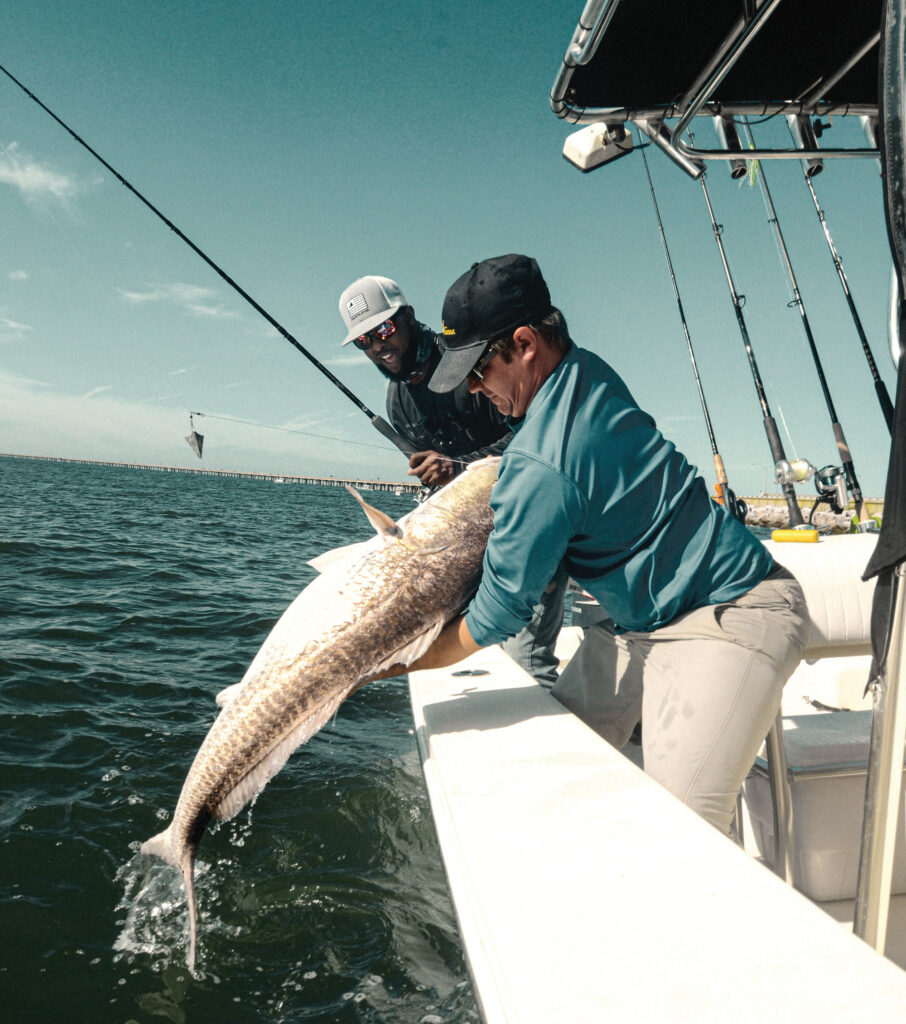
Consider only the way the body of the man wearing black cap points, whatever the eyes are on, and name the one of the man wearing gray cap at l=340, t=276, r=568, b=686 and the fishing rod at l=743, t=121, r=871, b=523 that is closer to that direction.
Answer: the man wearing gray cap

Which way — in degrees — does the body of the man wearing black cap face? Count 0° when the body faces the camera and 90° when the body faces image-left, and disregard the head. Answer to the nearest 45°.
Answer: approximately 90°

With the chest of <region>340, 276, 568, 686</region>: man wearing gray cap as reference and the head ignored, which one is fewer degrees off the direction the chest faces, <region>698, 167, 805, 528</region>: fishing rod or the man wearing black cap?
the man wearing black cap

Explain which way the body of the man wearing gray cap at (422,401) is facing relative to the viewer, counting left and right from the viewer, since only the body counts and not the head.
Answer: facing the viewer and to the left of the viewer

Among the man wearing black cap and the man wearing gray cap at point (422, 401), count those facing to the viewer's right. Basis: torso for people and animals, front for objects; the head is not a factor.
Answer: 0

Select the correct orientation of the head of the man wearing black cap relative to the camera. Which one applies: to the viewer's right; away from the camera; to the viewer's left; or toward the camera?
to the viewer's left

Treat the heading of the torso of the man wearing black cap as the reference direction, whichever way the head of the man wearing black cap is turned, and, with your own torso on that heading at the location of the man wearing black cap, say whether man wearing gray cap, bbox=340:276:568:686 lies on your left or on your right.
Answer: on your right
